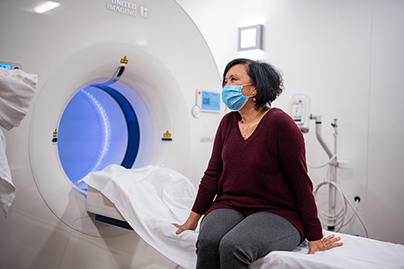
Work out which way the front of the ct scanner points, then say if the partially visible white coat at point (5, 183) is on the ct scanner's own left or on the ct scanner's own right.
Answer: on the ct scanner's own right

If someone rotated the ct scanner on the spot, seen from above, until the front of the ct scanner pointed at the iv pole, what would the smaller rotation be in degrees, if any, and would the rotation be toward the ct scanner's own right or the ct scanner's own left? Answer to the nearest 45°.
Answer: approximately 45° to the ct scanner's own left

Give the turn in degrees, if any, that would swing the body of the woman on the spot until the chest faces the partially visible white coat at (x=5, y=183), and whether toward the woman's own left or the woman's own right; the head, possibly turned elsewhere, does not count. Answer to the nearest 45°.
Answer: approximately 45° to the woman's own right

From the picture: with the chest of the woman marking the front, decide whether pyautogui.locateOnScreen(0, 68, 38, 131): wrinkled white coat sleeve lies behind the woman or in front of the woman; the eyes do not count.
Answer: in front

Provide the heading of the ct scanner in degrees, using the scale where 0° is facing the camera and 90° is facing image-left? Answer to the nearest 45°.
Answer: approximately 315°

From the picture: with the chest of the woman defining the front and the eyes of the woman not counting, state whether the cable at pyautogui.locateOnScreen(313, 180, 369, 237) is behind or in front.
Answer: behind

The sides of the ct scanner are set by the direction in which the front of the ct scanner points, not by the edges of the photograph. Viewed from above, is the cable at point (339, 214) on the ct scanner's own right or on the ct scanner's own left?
on the ct scanner's own left

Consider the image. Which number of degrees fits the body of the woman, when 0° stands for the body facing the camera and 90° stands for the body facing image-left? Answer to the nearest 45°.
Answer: approximately 45°

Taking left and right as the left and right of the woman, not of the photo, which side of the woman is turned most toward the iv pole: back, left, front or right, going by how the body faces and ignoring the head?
back

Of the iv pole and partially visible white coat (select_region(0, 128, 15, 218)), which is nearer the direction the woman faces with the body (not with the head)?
the partially visible white coat

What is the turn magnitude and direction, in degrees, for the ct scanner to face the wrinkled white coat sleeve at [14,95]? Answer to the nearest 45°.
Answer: approximately 90° to its right
